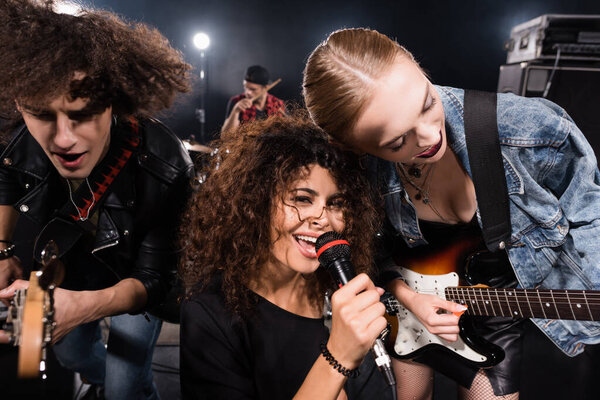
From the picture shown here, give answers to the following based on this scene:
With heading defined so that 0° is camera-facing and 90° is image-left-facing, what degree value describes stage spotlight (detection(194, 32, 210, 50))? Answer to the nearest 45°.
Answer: approximately 0°

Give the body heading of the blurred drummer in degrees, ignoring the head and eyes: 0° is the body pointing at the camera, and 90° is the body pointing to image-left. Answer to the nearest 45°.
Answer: approximately 45°

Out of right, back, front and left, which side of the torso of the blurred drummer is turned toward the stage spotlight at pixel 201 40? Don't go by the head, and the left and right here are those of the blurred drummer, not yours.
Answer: right

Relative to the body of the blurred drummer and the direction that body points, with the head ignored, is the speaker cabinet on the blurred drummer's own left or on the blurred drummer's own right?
on the blurred drummer's own left

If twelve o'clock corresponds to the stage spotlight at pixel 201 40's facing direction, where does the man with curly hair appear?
The man with curly hair is roughly at 12 o'clock from the stage spotlight.
